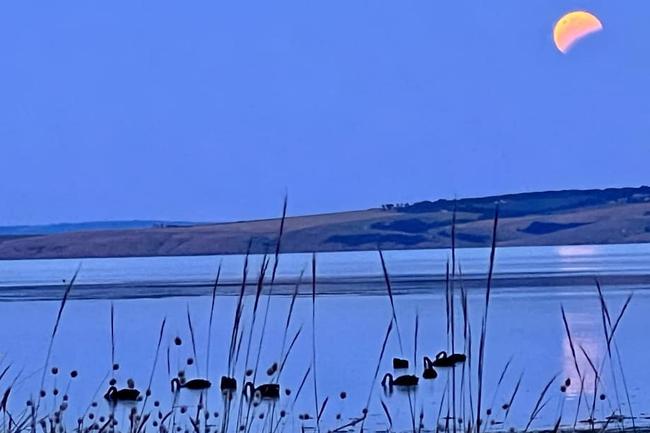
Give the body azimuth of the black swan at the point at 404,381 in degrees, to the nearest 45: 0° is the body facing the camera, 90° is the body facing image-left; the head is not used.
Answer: approximately 90°

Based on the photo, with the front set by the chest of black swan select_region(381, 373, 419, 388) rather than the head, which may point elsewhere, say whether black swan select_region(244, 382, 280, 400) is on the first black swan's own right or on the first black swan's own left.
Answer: on the first black swan's own left

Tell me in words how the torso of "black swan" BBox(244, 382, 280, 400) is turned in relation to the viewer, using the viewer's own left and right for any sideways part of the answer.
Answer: facing to the left of the viewer

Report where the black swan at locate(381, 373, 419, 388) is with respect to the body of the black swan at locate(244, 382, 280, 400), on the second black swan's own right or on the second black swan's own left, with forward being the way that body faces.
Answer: on the second black swan's own right

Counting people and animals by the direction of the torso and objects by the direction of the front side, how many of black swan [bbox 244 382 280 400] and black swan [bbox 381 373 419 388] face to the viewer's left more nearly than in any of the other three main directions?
2
